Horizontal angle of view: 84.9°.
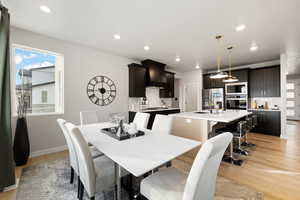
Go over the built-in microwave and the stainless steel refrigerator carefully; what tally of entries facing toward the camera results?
2

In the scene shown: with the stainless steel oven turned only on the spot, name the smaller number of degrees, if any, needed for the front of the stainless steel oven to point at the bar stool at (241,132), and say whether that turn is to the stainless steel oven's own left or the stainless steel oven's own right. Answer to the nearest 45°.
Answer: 0° — it already faces it

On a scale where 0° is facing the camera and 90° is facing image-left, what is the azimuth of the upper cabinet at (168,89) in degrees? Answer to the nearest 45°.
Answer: approximately 315°

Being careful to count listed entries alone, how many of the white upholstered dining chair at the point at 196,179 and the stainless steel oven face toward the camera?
1

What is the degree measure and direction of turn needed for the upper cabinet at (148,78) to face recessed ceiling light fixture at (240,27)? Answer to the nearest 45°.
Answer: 0° — it already faces it

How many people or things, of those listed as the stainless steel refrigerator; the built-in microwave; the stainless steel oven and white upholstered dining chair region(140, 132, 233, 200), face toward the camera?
3

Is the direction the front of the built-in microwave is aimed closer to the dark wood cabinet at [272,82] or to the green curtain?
the green curtain

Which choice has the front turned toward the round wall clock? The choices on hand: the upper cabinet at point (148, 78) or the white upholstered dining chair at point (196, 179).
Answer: the white upholstered dining chair

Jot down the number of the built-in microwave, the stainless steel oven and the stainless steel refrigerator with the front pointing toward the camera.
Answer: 3

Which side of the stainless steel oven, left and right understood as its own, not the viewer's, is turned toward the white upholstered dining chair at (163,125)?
front

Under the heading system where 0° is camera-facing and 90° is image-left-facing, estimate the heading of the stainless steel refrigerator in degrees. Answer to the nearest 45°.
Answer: approximately 0°
